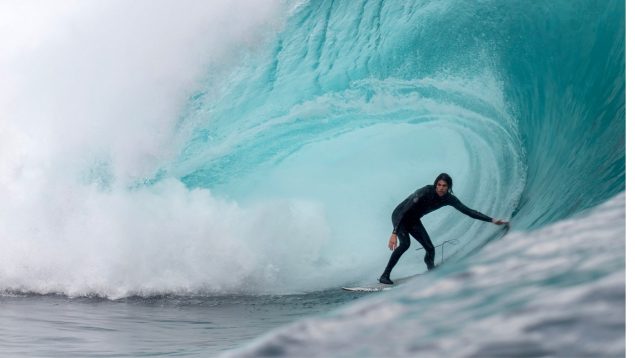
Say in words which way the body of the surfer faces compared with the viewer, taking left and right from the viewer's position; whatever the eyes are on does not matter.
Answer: facing the viewer and to the right of the viewer
